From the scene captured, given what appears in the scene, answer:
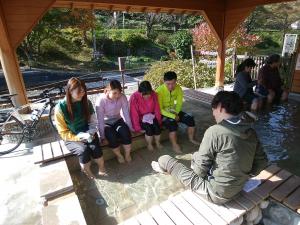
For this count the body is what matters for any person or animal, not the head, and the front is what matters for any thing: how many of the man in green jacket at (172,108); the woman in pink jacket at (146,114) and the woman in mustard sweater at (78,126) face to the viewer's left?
0

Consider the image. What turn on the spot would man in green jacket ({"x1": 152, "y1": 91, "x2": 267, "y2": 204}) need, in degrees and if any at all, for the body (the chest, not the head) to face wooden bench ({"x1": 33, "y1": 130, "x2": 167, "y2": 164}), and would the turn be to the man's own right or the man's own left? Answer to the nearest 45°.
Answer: approximately 45° to the man's own left

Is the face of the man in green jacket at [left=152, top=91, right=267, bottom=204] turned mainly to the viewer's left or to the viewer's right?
to the viewer's left

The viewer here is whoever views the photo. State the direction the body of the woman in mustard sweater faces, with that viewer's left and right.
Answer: facing the viewer and to the right of the viewer

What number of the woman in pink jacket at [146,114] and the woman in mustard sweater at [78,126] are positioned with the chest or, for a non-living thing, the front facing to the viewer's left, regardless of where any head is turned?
0

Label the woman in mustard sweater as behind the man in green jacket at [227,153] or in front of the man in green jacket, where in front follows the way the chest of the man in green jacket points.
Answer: in front

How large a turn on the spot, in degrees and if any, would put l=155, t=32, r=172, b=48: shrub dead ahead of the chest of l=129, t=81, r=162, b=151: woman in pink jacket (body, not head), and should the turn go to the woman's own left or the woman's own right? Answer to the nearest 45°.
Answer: approximately 135° to the woman's own left

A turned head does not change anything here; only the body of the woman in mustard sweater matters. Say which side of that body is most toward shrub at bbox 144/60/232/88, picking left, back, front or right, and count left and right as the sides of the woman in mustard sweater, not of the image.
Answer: left

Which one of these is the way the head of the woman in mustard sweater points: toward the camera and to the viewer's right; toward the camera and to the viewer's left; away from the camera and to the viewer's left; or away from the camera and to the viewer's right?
toward the camera and to the viewer's right

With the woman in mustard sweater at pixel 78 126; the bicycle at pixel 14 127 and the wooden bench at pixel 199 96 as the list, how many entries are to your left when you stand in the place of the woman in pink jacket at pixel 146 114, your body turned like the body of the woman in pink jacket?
1

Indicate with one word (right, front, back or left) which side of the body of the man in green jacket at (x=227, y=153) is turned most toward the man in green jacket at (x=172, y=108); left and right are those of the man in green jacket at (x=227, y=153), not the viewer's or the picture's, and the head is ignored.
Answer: front

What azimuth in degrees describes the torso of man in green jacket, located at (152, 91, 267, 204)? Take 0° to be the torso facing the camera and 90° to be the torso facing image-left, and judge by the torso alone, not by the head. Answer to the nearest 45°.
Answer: approximately 135°

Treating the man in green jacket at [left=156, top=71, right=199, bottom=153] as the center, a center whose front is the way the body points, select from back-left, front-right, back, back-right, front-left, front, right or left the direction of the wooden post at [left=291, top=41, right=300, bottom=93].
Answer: left

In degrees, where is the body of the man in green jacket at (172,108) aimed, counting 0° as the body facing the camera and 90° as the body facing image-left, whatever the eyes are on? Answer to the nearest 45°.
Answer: approximately 315°

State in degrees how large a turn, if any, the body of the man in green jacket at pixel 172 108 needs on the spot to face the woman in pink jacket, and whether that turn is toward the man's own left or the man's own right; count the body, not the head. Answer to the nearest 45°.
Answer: approximately 90° to the man's own right

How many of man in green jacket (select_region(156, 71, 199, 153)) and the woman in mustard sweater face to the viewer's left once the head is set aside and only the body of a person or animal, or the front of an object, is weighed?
0
